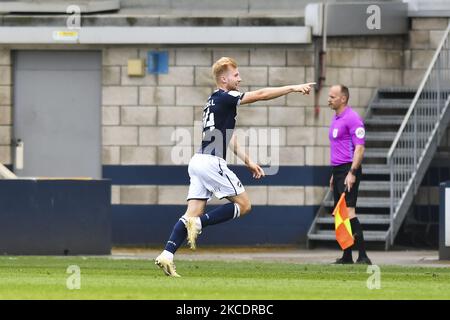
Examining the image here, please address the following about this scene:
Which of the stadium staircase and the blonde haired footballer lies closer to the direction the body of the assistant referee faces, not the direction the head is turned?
the blonde haired footballer

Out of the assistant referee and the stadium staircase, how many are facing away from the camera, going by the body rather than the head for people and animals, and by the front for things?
0

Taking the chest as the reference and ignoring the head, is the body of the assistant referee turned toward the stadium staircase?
no

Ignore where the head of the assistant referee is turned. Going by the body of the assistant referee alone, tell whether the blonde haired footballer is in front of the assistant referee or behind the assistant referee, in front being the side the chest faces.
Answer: in front

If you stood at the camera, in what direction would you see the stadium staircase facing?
facing the viewer and to the left of the viewer

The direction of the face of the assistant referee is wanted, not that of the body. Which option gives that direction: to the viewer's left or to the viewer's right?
to the viewer's left

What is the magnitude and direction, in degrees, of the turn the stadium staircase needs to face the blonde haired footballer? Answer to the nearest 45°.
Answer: approximately 45° to its left

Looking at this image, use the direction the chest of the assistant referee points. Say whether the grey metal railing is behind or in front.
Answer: behind

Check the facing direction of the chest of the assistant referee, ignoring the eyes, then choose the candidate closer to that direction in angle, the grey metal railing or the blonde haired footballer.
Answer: the blonde haired footballer
